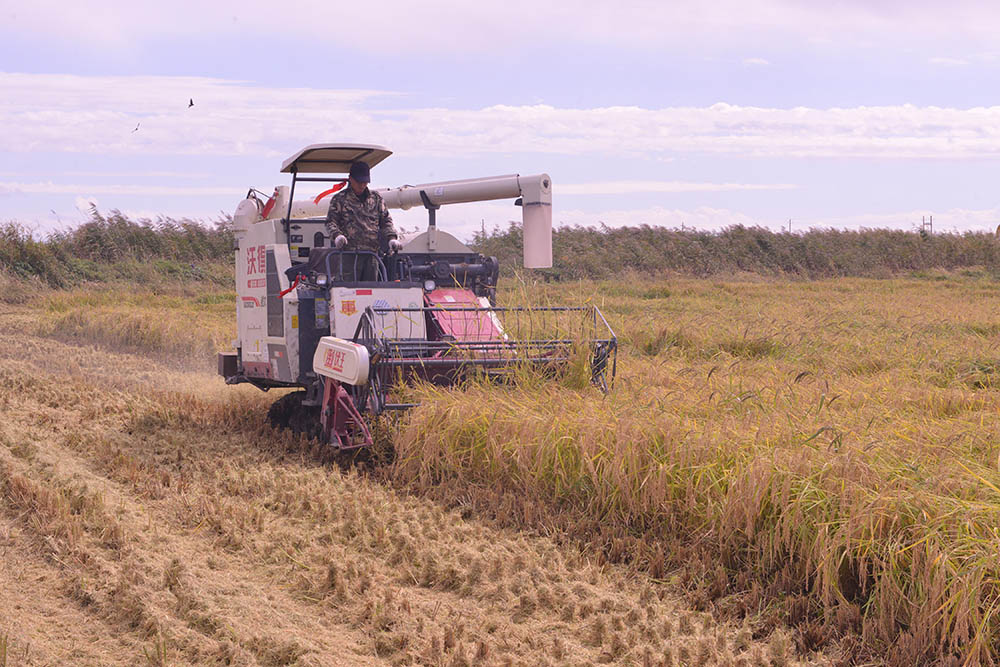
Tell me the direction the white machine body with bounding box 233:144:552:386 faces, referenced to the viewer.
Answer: facing the viewer and to the right of the viewer

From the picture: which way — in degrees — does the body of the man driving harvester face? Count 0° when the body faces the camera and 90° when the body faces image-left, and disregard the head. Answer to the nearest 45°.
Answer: approximately 315°
